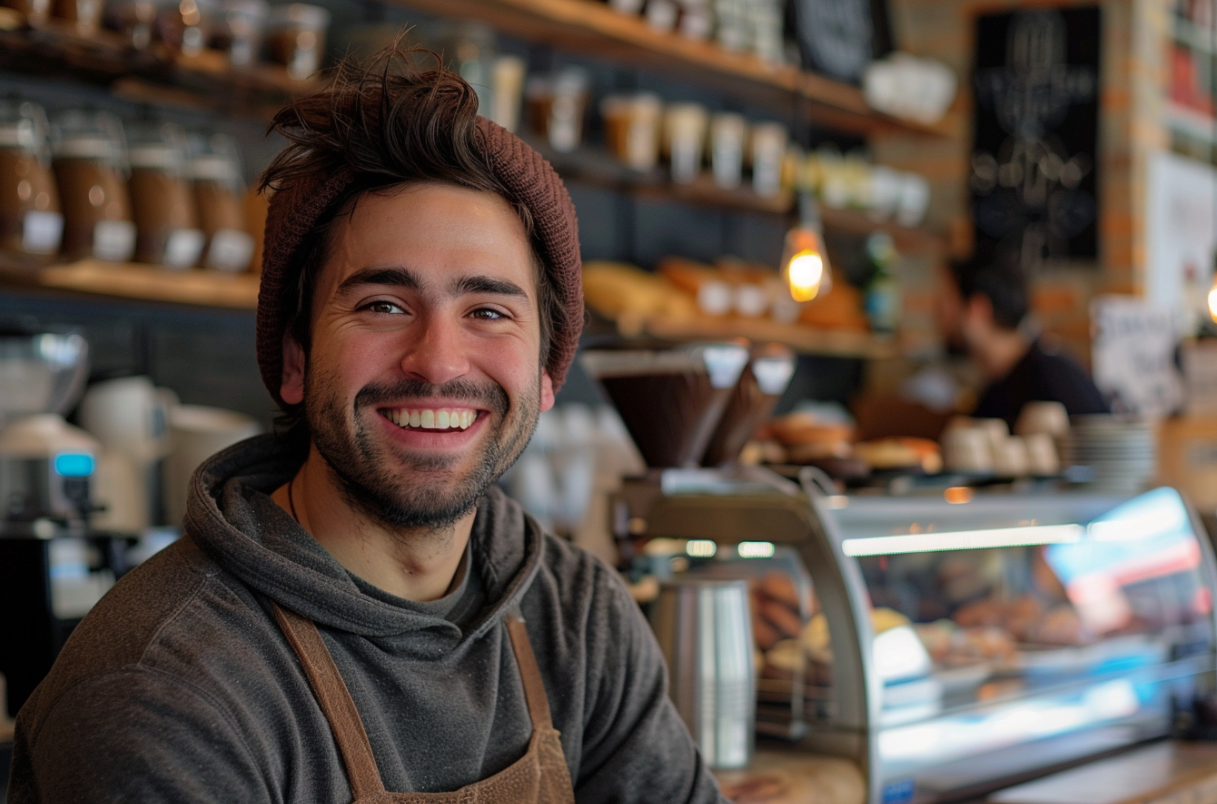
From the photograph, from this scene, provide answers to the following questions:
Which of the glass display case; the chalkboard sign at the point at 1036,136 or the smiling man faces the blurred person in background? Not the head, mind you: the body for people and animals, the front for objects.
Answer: the chalkboard sign

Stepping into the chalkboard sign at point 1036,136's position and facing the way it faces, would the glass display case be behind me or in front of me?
in front

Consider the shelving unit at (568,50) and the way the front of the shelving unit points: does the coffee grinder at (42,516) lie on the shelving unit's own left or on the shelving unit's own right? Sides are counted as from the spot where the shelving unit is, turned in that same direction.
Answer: on the shelving unit's own right

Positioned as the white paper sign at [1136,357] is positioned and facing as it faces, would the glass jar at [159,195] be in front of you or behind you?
in front

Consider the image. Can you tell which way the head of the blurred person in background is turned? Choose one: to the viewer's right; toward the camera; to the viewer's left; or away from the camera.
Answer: to the viewer's left

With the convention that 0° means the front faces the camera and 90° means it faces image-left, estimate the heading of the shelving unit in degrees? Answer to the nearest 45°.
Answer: approximately 315°

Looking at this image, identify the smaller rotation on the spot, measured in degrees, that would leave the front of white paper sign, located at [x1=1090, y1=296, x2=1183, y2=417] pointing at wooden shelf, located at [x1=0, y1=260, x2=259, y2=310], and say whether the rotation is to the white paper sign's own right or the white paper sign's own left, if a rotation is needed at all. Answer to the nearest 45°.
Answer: approximately 45° to the white paper sign's own right

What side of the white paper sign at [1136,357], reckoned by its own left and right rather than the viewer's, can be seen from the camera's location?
front

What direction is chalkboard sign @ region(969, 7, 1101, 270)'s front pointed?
toward the camera

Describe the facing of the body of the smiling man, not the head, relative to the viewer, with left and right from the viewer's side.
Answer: facing the viewer and to the right of the viewer

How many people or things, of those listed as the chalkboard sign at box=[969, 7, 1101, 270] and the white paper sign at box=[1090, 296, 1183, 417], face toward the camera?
2

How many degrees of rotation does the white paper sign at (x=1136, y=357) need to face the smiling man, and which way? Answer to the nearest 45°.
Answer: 0° — it already faces them
